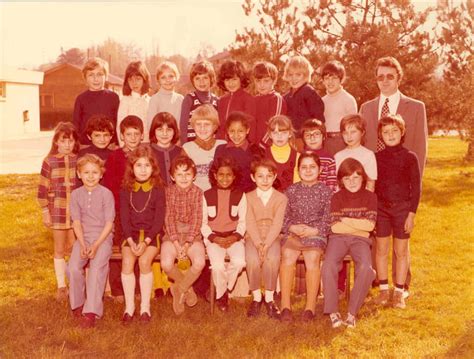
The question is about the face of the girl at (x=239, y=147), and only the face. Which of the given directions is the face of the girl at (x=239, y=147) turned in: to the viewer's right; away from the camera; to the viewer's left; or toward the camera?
toward the camera

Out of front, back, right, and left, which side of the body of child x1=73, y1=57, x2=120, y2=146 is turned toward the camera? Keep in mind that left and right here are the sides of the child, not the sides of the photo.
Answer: front

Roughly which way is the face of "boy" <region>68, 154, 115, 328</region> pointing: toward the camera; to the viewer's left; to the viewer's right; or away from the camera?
toward the camera

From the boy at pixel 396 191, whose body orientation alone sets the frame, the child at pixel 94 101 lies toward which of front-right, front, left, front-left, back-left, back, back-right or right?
right

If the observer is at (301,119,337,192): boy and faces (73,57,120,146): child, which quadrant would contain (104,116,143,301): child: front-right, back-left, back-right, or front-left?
front-left

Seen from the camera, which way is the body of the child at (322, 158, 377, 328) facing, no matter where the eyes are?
toward the camera

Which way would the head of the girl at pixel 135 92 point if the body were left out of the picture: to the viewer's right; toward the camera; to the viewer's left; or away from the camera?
toward the camera

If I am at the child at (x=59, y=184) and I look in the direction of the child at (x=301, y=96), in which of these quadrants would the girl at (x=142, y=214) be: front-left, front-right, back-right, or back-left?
front-right

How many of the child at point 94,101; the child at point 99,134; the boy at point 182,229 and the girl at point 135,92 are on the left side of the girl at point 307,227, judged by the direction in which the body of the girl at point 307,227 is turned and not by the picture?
0

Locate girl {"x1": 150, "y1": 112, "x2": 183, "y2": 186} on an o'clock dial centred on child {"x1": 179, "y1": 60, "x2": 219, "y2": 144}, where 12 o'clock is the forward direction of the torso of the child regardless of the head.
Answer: The girl is roughly at 1 o'clock from the child.

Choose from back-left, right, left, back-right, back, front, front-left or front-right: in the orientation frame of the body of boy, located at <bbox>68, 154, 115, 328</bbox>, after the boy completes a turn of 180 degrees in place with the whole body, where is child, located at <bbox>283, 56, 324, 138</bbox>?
right

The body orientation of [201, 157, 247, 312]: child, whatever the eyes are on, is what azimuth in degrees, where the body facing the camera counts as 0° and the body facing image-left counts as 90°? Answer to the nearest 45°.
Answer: approximately 0°

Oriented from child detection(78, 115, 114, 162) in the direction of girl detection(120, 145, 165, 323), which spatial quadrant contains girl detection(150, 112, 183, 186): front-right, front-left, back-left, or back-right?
front-left

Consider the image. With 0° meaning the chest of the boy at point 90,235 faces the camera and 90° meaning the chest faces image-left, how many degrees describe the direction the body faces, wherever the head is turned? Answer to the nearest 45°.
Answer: approximately 0°

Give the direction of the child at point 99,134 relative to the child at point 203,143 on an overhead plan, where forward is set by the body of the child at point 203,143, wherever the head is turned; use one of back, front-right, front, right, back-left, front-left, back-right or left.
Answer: right

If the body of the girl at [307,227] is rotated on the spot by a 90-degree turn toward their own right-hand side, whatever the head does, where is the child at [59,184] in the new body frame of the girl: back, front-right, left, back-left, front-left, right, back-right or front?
front

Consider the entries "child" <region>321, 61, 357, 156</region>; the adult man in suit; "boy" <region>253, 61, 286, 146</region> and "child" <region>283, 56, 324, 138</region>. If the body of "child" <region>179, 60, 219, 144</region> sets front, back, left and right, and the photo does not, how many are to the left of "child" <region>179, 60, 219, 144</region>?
4
